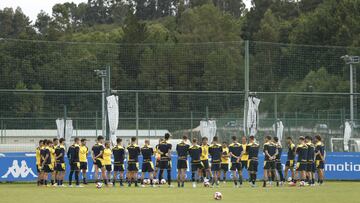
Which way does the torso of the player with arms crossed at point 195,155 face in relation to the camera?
away from the camera

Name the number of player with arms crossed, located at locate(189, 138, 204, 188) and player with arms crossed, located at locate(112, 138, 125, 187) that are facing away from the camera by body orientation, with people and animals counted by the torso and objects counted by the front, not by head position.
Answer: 2

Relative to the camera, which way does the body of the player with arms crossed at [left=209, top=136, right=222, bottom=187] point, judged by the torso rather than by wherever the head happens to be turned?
away from the camera

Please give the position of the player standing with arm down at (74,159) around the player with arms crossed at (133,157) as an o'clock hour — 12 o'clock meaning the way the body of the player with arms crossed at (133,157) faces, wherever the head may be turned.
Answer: the player standing with arm down at (74,159) is roughly at 9 o'clock from the player with arms crossed at (133,157).

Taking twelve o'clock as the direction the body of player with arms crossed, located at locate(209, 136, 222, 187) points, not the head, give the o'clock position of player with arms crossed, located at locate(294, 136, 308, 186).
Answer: player with arms crossed, located at locate(294, 136, 308, 186) is roughly at 3 o'clock from player with arms crossed, located at locate(209, 136, 222, 187).

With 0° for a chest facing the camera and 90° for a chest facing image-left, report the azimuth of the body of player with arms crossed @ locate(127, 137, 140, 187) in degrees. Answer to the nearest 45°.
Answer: approximately 180°

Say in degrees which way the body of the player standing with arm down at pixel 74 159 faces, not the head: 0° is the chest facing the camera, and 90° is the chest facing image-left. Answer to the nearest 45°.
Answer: approximately 225°

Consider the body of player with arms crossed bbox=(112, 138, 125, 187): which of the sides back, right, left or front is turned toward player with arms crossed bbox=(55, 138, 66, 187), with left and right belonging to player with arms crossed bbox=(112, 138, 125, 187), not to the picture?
left

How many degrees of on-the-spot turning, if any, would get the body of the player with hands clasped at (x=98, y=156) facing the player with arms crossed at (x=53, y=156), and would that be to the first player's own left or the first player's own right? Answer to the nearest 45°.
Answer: approximately 135° to the first player's own left
